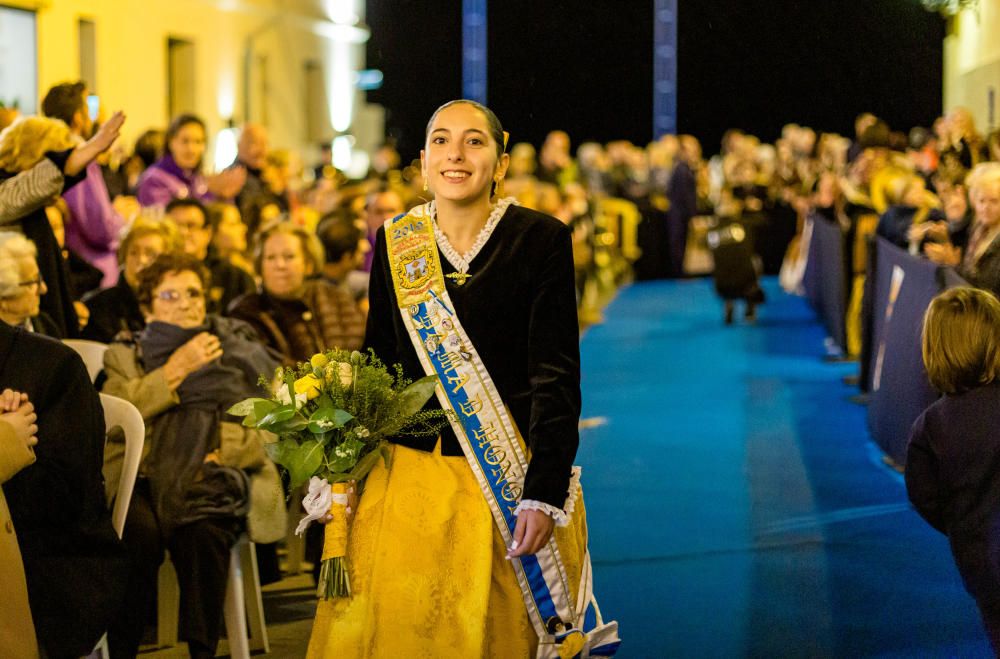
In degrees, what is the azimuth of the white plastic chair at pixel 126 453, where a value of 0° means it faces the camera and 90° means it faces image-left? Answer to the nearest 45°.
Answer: approximately 315°

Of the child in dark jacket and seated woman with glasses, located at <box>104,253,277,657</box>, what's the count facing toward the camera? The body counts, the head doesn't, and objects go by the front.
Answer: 1

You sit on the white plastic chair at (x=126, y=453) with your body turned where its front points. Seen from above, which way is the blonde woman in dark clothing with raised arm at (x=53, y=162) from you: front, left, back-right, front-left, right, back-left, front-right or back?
back-left

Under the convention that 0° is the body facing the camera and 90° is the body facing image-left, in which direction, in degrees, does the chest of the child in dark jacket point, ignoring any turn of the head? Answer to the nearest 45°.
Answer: approximately 180°

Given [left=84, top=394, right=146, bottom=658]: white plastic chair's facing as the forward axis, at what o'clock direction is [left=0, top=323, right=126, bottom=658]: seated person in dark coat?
The seated person in dark coat is roughly at 2 o'clock from the white plastic chair.

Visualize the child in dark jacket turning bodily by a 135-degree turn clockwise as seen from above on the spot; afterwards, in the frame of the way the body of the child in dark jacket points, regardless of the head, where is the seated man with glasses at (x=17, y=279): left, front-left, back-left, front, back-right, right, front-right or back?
back-right
